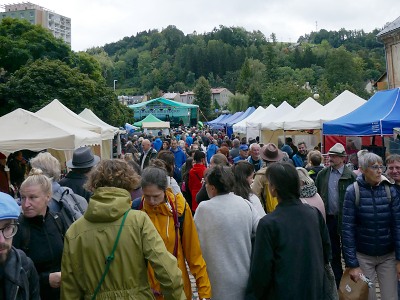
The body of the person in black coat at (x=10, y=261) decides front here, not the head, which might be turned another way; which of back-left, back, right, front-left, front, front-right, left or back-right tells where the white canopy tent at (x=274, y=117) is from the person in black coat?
back-left

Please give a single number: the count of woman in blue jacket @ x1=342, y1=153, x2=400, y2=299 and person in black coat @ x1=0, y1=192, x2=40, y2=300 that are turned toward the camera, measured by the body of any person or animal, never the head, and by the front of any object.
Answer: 2

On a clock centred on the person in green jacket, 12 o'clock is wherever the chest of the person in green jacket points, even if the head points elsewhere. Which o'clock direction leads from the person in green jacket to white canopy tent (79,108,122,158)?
The white canopy tent is roughly at 12 o'clock from the person in green jacket.

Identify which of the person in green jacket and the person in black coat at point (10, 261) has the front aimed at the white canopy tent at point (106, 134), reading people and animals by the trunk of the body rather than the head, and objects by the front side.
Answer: the person in green jacket

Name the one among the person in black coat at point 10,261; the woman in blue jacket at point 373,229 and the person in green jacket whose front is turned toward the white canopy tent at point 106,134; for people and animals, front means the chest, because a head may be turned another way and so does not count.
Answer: the person in green jacket

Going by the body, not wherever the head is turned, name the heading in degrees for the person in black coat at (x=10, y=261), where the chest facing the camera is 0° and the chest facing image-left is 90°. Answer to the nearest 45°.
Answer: approximately 0°

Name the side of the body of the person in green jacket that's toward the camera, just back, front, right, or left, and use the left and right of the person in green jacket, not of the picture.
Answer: back

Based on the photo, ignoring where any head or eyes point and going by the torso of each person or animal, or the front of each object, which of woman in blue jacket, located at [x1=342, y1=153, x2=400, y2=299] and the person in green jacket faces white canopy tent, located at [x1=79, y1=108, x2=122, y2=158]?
the person in green jacket

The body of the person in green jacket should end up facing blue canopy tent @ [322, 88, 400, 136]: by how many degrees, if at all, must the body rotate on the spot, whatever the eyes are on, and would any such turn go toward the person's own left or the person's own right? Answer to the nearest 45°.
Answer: approximately 45° to the person's own right
